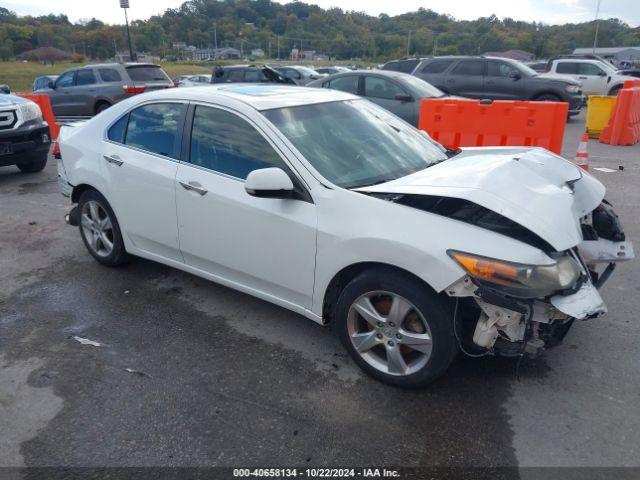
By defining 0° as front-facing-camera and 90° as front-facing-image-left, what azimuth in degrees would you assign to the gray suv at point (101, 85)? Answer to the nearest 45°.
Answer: approximately 135°

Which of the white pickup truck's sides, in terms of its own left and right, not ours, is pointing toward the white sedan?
right

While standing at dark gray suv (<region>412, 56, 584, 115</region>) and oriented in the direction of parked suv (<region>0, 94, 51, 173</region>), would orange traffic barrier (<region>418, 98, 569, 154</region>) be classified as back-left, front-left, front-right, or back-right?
front-left

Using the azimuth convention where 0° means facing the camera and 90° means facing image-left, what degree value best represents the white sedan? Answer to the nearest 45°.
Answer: approximately 315°

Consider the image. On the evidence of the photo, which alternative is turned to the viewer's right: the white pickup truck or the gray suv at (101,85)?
the white pickup truck

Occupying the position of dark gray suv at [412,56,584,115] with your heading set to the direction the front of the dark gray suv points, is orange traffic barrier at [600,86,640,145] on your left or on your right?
on your right

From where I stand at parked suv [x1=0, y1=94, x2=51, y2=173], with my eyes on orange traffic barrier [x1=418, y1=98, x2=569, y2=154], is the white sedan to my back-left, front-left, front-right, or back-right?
front-right

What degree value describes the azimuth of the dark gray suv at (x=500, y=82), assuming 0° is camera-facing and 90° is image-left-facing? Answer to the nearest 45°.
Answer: approximately 270°

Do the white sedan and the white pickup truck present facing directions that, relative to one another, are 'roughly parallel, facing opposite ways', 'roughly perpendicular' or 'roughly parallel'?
roughly parallel

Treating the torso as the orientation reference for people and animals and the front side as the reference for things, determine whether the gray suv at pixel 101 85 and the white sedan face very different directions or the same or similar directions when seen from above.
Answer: very different directions

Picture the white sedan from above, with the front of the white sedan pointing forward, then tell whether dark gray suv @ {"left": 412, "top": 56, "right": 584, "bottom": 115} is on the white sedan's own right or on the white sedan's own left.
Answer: on the white sedan's own left

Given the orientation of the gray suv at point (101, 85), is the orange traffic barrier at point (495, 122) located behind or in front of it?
behind

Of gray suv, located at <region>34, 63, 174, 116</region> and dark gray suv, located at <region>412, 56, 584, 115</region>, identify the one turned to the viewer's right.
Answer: the dark gray suv

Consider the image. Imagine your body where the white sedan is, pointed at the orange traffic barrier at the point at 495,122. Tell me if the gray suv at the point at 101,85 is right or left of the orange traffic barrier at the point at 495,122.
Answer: left

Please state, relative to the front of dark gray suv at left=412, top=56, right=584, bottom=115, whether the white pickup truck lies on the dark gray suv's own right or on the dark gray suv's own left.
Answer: on the dark gray suv's own left

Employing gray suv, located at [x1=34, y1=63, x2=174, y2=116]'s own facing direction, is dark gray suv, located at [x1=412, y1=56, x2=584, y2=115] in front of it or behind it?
behind
